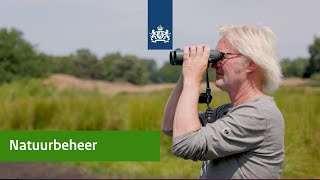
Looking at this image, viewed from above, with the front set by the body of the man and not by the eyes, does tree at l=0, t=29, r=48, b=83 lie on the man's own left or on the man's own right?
on the man's own right

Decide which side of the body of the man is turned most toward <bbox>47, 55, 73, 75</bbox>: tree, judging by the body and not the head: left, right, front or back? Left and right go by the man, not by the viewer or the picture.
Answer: right

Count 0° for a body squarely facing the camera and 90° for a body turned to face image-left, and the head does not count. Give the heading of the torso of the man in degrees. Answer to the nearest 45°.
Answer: approximately 90°
